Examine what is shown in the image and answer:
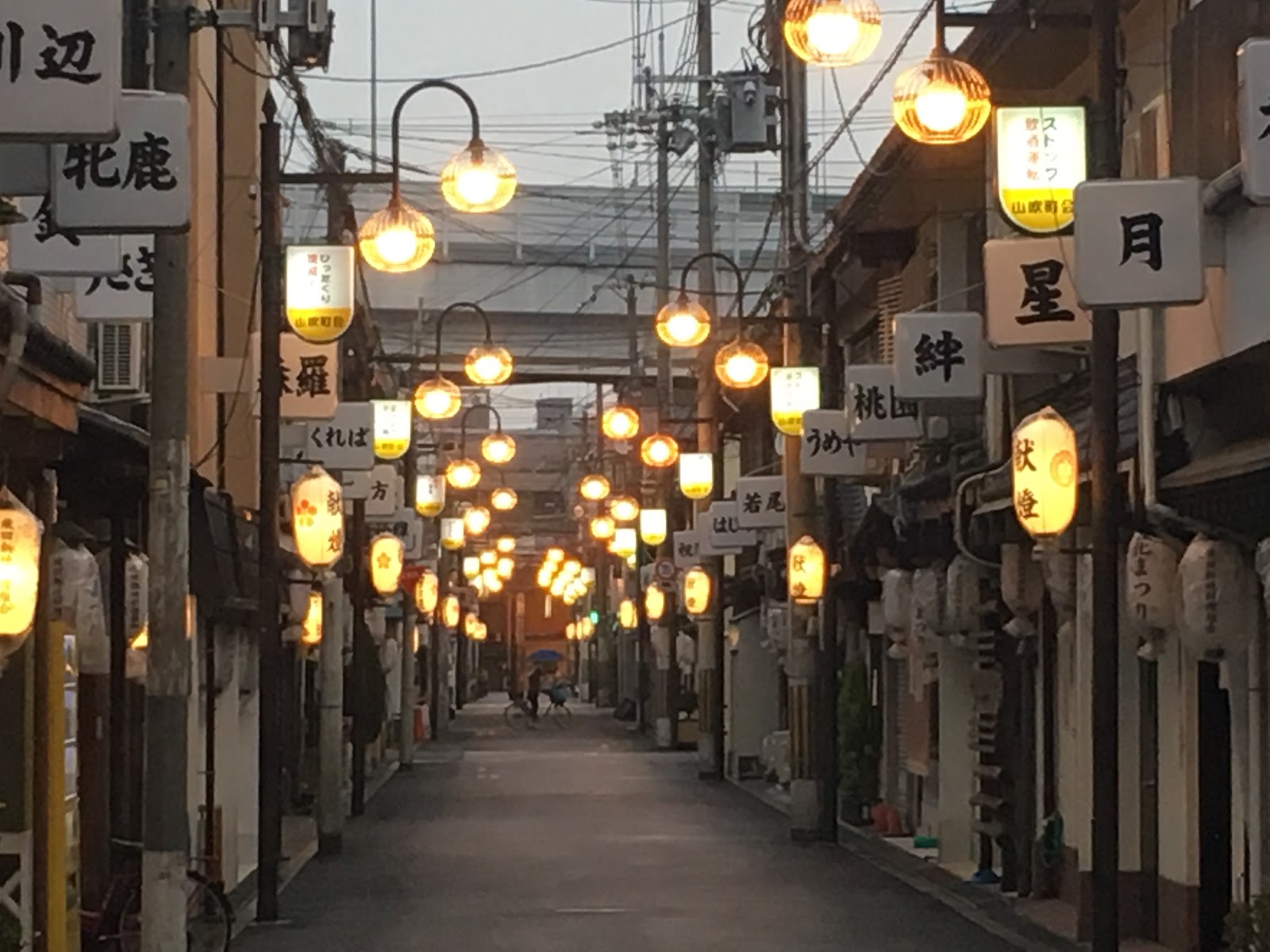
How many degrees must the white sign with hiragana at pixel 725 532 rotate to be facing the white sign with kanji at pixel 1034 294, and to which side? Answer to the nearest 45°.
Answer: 0° — it already faces it

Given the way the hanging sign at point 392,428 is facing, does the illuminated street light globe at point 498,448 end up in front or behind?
behind

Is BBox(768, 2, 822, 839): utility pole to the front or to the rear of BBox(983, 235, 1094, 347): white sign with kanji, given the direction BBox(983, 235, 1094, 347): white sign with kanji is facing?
to the rear

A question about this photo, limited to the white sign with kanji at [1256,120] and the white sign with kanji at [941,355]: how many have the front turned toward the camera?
2

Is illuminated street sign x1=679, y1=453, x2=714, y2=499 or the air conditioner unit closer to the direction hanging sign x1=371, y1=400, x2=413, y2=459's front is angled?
the air conditioner unit

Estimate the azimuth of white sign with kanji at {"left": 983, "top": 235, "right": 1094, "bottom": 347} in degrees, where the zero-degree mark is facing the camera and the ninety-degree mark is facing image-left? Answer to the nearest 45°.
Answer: approximately 0°

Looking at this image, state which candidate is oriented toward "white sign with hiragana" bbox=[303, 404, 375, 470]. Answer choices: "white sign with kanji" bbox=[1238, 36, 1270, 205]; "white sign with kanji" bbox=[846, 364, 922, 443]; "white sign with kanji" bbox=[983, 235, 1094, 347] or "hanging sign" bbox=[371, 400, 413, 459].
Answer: the hanging sign

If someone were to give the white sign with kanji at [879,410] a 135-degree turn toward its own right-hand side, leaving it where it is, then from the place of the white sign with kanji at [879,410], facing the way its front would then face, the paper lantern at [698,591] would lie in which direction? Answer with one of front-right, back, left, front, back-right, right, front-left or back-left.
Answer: front-right

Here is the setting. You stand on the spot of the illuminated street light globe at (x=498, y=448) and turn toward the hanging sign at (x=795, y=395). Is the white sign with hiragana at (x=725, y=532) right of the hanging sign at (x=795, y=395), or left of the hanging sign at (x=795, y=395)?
left

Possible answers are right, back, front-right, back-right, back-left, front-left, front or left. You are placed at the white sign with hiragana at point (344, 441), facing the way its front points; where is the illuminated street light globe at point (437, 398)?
back

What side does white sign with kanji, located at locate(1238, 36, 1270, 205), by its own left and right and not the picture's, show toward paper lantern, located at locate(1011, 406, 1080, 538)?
back

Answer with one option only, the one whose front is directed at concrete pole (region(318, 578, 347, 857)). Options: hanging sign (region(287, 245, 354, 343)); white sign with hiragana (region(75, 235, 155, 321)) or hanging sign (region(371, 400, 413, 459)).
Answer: hanging sign (region(371, 400, 413, 459))
